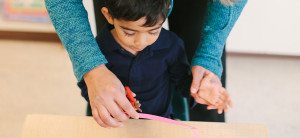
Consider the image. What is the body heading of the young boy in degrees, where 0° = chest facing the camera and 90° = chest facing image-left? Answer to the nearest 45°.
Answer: approximately 0°
